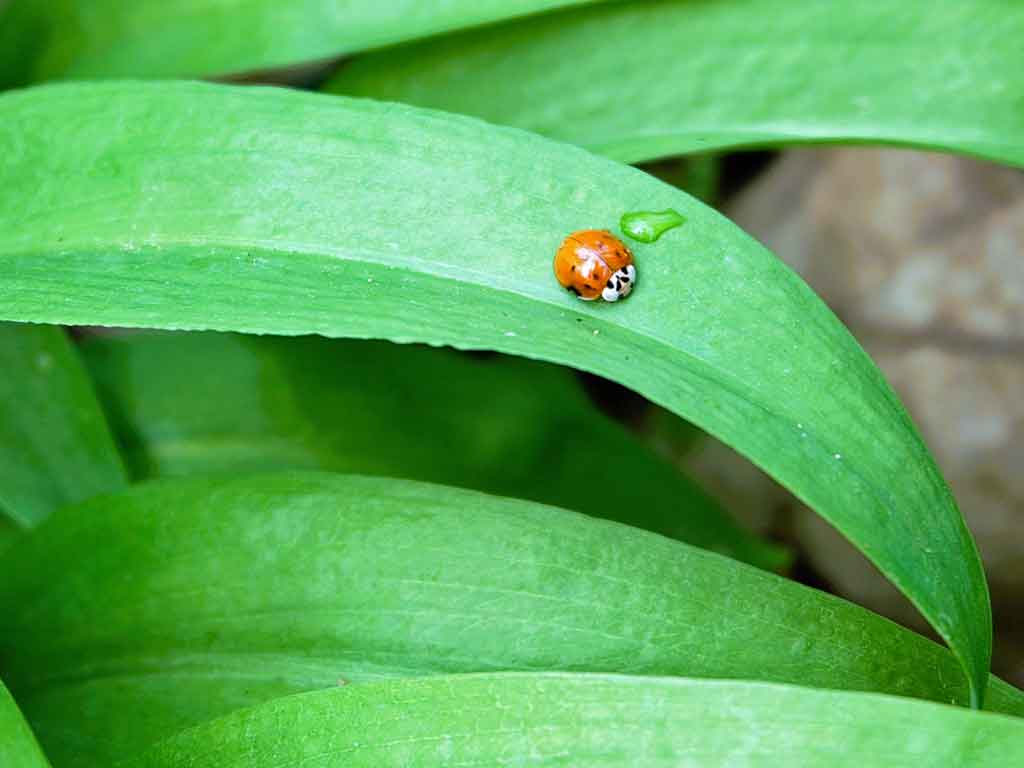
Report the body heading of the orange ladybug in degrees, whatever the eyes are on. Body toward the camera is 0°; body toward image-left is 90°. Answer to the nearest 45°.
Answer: approximately 315°
